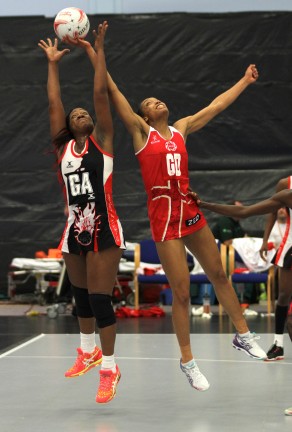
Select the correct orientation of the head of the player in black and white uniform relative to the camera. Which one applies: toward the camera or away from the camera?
toward the camera

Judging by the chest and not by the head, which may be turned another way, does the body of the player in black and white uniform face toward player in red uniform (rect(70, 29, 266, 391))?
no

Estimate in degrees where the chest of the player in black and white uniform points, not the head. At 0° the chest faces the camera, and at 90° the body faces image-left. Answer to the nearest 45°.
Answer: approximately 45°
